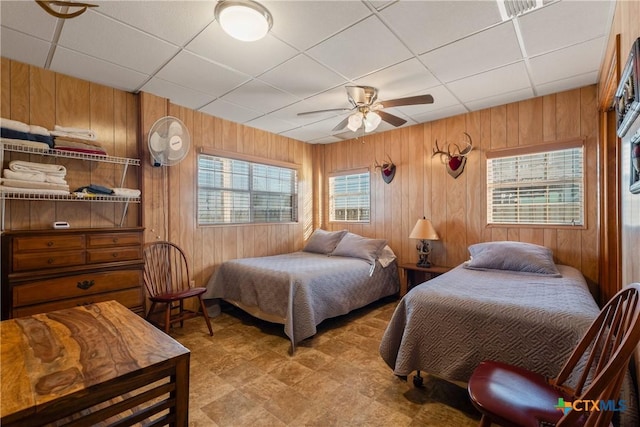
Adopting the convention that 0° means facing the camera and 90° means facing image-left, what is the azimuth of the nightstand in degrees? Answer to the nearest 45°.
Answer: approximately 45°

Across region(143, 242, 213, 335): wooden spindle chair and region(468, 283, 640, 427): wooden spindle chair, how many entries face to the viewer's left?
1

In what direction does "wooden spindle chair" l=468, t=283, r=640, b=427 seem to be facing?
to the viewer's left

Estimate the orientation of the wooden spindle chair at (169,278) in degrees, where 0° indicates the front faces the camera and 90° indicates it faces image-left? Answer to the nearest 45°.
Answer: approximately 315°

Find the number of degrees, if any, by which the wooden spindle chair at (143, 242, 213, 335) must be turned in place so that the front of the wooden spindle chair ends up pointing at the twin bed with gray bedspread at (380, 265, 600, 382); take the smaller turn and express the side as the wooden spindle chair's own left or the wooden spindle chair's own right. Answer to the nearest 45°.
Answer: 0° — it already faces it

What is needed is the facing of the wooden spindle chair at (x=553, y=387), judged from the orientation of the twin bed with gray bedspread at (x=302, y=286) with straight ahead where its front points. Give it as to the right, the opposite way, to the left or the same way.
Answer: to the right

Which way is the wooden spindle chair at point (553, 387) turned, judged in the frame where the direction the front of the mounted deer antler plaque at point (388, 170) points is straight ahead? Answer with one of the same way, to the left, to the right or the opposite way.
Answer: to the right

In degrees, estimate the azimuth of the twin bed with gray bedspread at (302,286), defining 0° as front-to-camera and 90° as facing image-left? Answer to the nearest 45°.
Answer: approximately 45°
